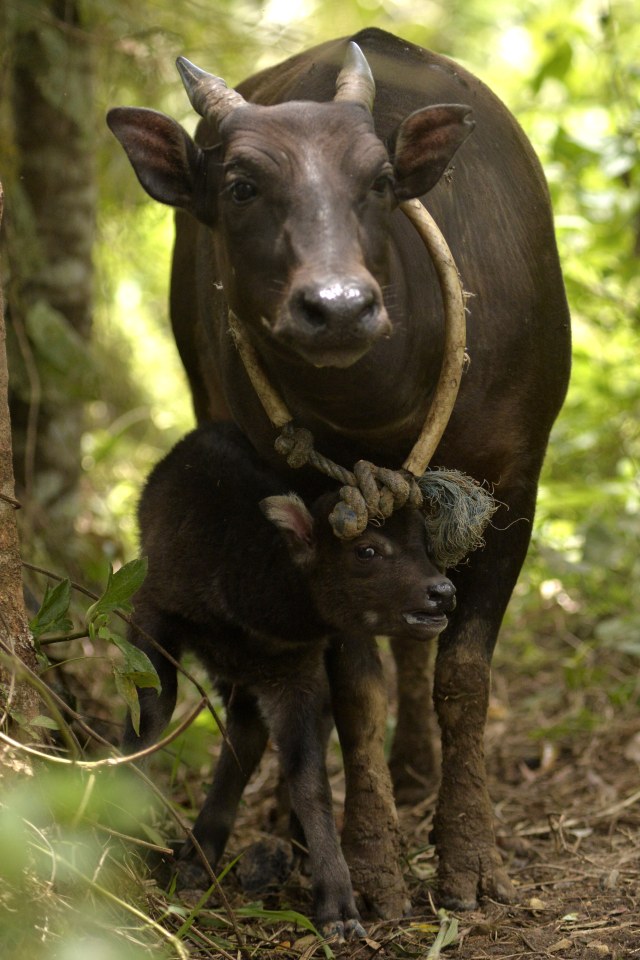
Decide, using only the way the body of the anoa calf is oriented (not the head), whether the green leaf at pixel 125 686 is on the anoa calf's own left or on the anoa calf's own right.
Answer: on the anoa calf's own right

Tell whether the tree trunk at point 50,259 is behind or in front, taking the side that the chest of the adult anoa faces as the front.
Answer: behind

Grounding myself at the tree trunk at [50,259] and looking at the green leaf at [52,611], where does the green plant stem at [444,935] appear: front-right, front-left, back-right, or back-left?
front-left

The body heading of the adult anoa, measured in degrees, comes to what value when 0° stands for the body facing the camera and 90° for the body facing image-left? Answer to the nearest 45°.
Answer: approximately 0°

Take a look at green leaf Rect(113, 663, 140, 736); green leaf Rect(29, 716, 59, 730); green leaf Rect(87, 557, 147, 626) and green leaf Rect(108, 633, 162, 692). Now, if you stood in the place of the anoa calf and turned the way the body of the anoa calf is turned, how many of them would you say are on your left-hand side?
0

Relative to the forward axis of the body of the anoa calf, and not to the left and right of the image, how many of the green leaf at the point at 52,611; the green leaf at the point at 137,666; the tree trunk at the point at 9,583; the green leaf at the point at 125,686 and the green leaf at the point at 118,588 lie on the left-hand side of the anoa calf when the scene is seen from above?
0

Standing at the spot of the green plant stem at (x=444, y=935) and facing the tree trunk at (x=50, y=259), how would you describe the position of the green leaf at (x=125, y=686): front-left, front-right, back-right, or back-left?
front-left

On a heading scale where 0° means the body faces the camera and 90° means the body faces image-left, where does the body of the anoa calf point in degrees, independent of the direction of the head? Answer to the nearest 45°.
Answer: approximately 315°

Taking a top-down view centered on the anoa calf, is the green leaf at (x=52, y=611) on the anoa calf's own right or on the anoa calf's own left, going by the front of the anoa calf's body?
on the anoa calf's own right

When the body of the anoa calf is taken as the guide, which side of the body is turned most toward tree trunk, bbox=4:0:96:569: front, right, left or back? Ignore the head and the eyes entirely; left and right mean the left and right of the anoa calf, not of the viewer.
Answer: back

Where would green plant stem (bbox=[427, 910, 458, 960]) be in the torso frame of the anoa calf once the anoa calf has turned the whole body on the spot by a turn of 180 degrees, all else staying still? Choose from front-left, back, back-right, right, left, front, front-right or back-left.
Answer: back
